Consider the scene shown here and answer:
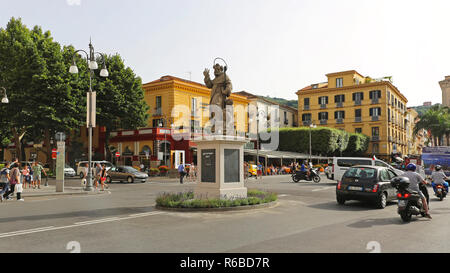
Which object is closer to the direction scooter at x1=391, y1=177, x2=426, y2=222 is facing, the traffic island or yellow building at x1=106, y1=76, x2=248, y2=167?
the yellow building

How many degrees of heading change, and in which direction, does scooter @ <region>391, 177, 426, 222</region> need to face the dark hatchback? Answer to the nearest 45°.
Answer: approximately 45° to its left

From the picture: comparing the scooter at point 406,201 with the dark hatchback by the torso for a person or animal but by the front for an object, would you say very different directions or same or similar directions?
same or similar directions

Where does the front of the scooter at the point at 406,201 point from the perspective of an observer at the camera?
facing away from the viewer and to the right of the viewer

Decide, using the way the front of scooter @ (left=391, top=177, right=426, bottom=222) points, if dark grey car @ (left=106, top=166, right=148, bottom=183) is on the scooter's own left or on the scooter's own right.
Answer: on the scooter's own left

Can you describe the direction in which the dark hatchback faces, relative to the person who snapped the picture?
facing away from the viewer and to the right of the viewer

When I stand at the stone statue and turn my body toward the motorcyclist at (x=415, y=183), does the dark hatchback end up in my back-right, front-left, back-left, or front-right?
front-left

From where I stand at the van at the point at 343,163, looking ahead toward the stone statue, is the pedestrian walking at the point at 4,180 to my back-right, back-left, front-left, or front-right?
front-right
